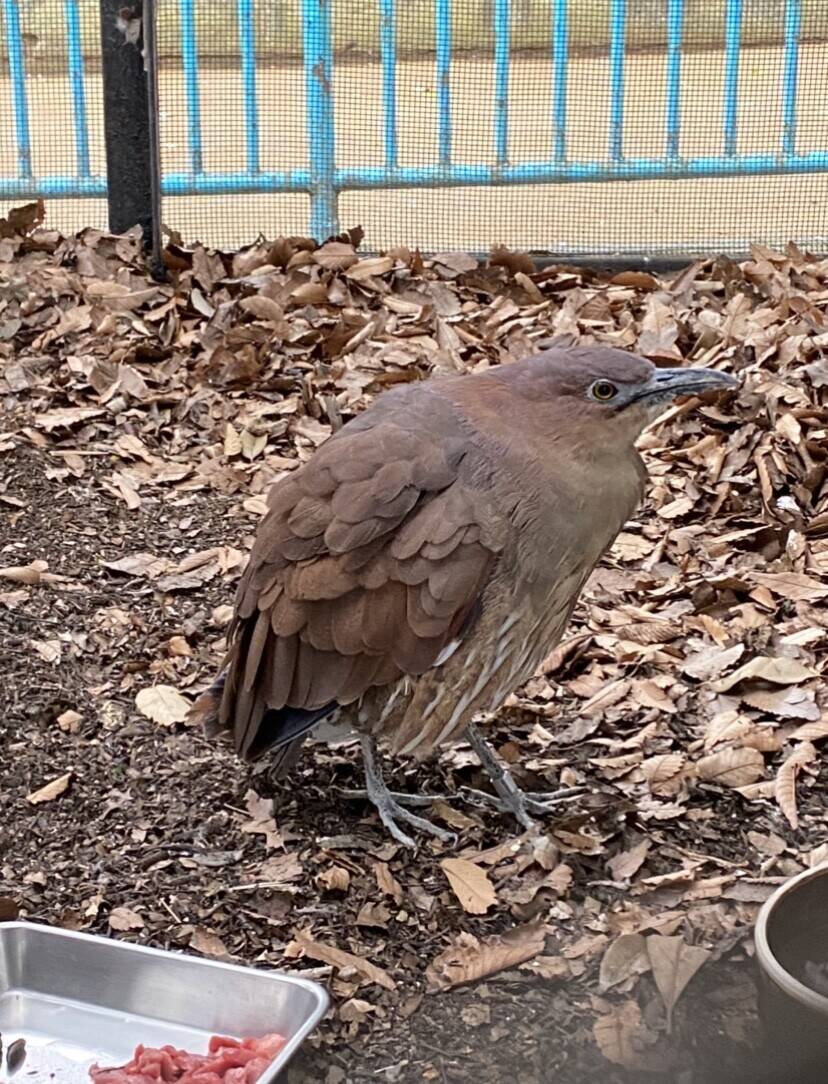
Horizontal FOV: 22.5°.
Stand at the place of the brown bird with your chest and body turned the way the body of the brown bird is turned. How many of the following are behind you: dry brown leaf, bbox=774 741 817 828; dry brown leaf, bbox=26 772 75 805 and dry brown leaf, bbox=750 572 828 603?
1

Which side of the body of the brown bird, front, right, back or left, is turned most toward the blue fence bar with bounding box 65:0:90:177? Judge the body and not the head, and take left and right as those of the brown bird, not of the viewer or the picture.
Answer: left

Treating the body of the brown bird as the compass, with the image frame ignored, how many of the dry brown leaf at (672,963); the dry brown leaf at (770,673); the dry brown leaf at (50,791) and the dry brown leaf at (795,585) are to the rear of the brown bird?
1

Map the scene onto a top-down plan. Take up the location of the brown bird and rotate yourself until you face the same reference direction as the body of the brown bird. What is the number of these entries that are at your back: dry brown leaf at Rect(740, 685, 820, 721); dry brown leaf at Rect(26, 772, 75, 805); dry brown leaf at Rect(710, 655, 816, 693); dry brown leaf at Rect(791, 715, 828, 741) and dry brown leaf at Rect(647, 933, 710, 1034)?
1

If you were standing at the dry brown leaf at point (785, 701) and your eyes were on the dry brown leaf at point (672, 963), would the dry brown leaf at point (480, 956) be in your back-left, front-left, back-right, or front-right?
front-right

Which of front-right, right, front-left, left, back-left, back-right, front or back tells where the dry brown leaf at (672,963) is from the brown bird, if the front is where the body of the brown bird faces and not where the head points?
front-right

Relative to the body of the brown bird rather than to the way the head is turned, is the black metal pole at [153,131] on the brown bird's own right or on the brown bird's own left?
on the brown bird's own left

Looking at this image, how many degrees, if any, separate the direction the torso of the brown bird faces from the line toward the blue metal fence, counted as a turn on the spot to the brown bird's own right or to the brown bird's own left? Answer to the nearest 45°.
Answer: approximately 90° to the brown bird's own left

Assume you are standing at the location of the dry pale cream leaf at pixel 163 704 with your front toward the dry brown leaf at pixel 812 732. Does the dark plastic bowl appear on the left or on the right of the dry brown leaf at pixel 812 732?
right

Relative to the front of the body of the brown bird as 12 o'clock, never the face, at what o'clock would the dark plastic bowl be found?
The dark plastic bowl is roughly at 2 o'clock from the brown bird.

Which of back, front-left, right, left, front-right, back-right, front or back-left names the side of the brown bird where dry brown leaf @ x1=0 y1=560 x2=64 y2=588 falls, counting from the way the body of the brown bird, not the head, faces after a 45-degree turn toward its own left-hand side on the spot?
left

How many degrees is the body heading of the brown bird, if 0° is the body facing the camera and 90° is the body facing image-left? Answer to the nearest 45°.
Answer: approximately 270°
